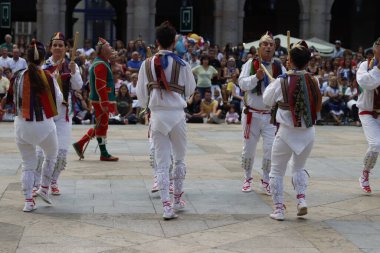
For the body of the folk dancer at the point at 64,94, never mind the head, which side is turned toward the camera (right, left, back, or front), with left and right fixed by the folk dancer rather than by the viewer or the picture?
front

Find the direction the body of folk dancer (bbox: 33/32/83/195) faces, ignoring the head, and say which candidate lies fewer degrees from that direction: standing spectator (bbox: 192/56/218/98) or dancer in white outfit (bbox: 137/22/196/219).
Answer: the dancer in white outfit

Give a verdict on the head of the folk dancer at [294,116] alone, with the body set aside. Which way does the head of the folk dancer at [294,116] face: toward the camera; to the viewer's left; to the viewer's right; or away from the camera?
away from the camera

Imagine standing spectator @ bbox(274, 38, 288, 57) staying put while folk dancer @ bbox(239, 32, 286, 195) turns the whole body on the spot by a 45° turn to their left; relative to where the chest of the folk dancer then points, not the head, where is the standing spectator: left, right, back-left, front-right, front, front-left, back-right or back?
back-left

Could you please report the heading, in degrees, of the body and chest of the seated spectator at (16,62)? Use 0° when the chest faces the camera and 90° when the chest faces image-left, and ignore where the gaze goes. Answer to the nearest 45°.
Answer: approximately 0°

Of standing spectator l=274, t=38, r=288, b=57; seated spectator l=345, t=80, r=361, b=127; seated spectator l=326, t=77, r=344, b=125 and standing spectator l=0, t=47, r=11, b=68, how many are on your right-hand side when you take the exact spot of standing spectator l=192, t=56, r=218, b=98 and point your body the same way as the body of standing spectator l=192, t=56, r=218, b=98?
1

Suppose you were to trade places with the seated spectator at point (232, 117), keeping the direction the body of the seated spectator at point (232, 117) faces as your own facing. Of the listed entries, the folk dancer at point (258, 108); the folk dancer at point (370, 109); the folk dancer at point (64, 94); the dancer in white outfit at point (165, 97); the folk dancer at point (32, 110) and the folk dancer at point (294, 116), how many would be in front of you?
6

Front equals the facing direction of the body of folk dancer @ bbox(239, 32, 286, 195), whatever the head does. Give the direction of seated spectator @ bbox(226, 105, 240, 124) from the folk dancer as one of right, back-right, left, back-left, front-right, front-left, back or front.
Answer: back

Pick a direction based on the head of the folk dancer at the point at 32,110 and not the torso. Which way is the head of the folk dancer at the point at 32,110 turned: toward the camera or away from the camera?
away from the camera

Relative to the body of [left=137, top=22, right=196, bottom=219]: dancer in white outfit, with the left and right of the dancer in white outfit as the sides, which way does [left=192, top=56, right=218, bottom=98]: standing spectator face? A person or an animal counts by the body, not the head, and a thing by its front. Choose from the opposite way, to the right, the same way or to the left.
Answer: the opposite way

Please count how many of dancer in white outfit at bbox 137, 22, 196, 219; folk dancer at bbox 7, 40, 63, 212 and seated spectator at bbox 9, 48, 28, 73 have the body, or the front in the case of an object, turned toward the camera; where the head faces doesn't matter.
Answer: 1

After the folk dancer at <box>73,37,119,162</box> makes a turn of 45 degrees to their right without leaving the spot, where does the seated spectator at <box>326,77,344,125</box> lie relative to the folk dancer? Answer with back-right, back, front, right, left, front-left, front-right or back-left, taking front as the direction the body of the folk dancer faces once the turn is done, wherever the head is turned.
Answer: left

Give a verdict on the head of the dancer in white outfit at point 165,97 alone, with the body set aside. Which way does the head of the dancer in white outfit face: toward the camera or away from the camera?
away from the camera

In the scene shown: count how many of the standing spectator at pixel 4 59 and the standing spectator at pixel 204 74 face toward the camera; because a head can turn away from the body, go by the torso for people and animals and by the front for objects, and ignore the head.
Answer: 2
